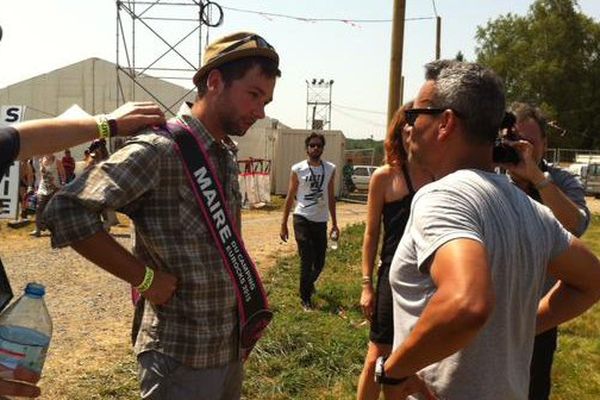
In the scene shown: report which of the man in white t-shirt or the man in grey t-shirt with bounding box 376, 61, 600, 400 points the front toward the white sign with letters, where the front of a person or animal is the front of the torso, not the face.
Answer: the man in grey t-shirt

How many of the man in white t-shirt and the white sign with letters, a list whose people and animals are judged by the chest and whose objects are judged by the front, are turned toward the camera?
2

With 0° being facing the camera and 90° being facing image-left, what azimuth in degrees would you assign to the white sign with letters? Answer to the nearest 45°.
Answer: approximately 0°

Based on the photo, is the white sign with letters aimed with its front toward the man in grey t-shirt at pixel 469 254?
yes

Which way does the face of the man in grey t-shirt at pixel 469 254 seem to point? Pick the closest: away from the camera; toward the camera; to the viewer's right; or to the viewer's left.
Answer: to the viewer's left

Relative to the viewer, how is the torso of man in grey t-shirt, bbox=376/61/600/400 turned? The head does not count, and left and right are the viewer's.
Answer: facing away from the viewer and to the left of the viewer
